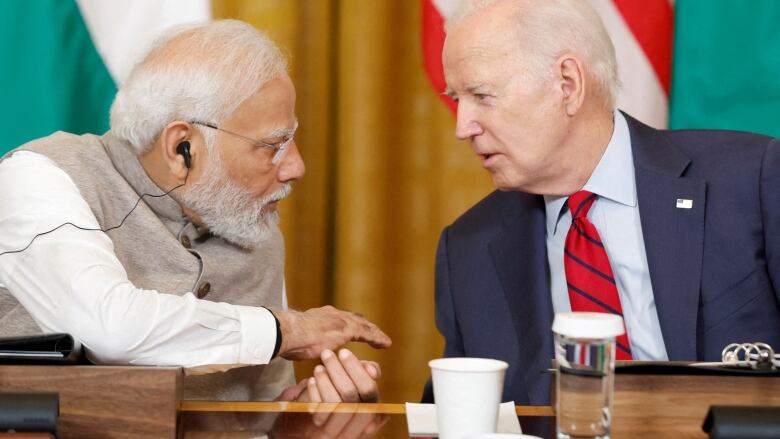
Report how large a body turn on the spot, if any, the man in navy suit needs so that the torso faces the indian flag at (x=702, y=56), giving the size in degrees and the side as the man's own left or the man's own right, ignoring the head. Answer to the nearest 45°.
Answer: approximately 135° to the man's own right

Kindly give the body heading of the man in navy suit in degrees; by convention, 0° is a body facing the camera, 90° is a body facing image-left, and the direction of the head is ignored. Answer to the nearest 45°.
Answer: approximately 45°

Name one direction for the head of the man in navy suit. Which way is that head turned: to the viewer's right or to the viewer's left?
to the viewer's left

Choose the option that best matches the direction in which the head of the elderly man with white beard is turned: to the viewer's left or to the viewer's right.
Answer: to the viewer's right

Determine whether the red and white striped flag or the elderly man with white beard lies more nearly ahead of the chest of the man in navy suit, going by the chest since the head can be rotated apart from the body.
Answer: the elderly man with white beard
